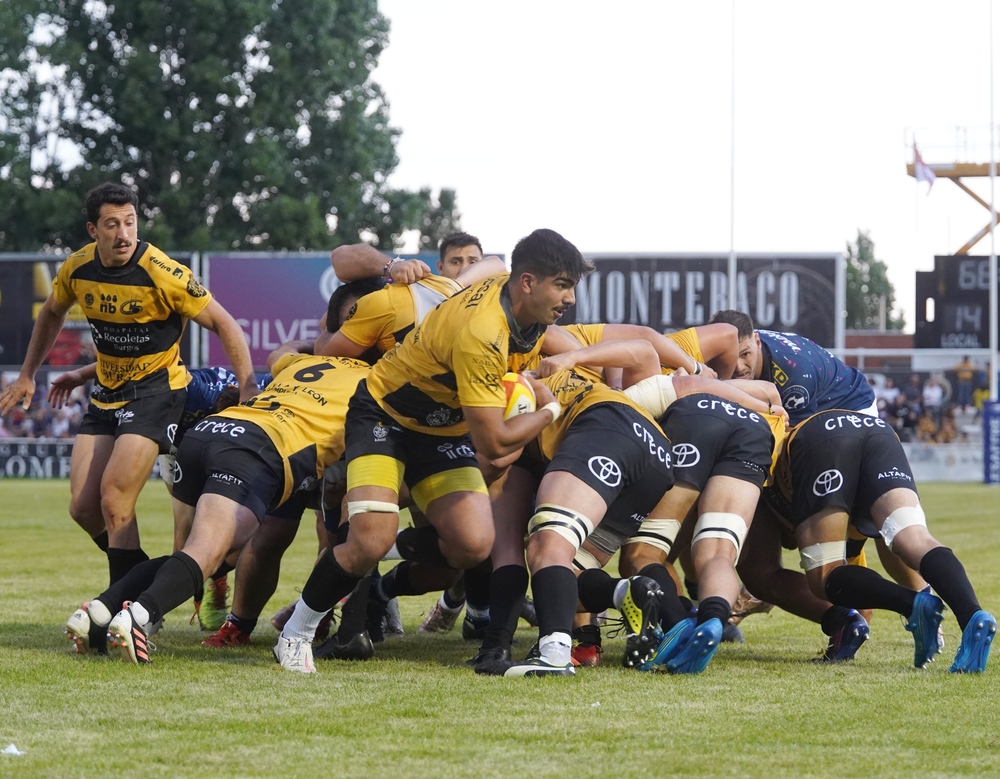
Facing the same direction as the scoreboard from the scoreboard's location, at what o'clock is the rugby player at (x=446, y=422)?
The rugby player is roughly at 12 o'clock from the scoreboard.

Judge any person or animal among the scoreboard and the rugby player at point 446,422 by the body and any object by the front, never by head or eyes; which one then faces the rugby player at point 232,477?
the scoreboard

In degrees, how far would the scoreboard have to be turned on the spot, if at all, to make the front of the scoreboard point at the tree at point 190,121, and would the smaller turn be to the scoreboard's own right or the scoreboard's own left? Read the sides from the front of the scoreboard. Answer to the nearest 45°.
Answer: approximately 90° to the scoreboard's own right

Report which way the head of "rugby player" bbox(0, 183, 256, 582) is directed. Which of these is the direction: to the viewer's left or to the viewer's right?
to the viewer's right

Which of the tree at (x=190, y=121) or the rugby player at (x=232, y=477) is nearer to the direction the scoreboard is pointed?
the rugby player

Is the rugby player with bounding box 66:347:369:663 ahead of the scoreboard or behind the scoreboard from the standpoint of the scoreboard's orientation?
ahead

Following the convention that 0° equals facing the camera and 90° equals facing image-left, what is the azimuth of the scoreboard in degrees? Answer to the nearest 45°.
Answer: approximately 0°

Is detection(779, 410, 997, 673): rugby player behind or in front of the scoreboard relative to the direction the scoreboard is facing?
in front

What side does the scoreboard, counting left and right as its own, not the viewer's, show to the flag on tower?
back

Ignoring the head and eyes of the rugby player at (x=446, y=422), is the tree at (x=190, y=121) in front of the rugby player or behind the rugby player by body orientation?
behind

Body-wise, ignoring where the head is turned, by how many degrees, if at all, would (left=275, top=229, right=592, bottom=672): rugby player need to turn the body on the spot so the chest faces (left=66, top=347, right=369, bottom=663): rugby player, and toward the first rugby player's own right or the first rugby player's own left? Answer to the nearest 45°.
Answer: approximately 135° to the first rugby player's own right

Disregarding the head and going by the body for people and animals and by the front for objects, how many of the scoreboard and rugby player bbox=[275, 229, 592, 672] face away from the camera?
0

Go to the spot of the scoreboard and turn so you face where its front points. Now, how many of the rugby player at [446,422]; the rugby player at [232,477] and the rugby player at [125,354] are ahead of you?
3
